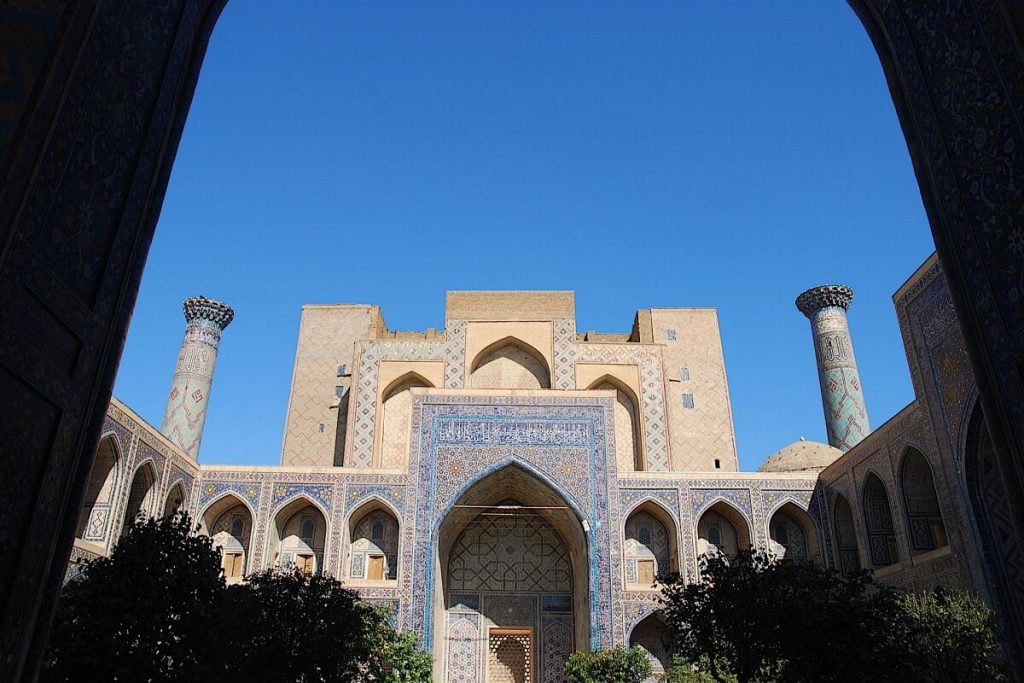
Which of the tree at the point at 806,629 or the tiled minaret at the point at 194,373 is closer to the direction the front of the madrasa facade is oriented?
the tree

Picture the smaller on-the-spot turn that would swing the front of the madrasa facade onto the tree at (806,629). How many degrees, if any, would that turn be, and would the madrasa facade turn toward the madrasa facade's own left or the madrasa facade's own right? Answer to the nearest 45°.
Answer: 0° — it already faces it

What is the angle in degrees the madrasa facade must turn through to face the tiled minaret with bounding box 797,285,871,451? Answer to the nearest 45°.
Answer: approximately 135° to its left

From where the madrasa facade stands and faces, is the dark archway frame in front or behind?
in front

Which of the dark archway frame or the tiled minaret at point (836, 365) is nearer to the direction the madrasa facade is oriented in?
the dark archway frame

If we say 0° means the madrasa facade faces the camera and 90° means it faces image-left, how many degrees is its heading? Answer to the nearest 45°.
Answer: approximately 0°

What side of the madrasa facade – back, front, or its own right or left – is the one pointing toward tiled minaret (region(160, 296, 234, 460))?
right

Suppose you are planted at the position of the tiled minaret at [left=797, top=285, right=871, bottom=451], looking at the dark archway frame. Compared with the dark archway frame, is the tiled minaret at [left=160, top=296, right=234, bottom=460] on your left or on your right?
right

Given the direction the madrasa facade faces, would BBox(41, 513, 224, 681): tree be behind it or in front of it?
in front

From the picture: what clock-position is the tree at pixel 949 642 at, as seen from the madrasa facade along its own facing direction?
The tree is roughly at 11 o'clock from the madrasa facade.

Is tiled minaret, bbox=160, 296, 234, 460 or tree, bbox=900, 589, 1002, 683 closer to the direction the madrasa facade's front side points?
the tree
